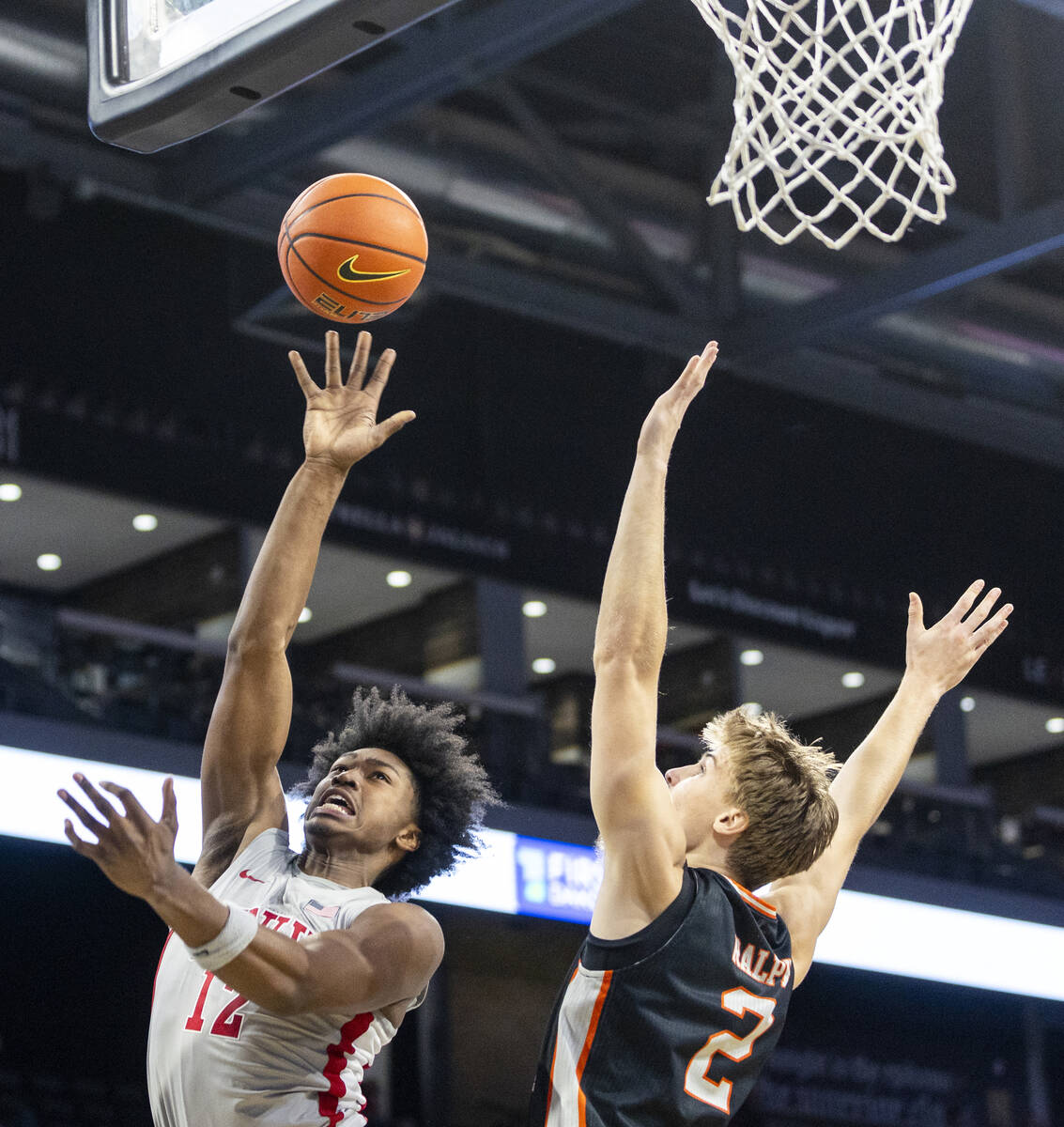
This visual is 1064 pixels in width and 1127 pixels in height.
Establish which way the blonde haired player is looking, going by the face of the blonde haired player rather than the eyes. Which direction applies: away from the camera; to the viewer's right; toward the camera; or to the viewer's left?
to the viewer's left

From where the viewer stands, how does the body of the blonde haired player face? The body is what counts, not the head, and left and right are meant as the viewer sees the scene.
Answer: facing away from the viewer and to the left of the viewer
